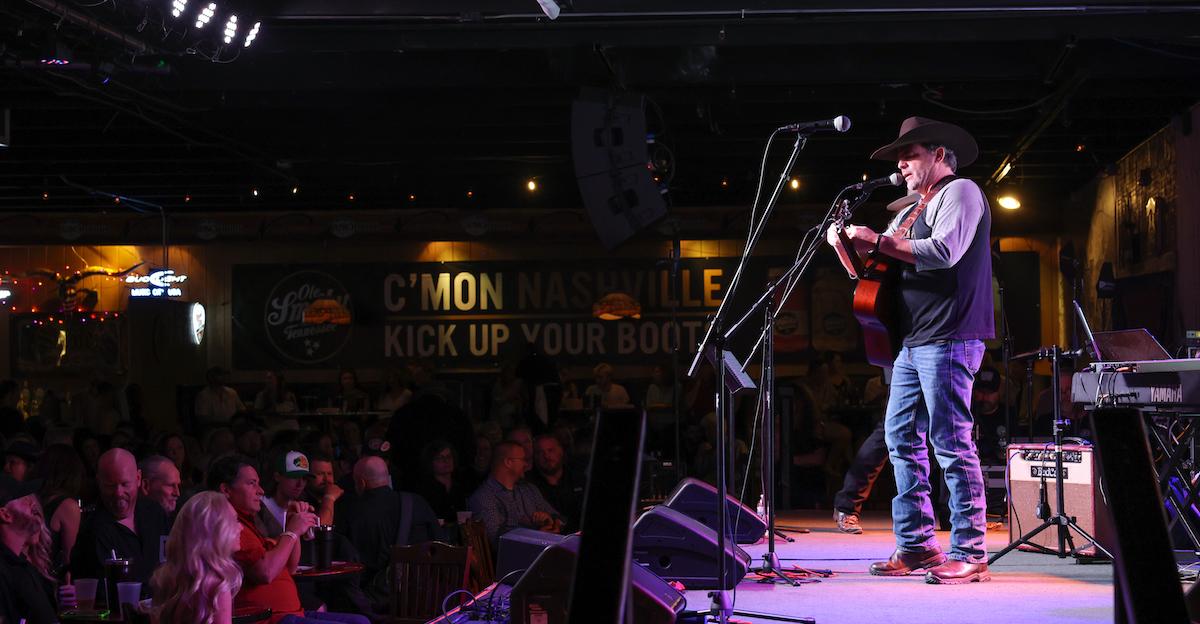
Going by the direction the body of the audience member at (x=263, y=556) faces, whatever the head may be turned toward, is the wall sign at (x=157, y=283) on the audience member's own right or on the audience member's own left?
on the audience member's own left

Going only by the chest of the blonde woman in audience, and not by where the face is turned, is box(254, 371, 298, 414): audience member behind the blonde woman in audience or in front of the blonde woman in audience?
in front

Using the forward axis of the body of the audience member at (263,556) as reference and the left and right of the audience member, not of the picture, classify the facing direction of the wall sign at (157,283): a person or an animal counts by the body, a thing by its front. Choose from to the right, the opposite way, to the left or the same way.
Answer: to the right

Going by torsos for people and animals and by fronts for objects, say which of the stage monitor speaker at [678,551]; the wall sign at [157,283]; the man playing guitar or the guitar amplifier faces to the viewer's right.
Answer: the stage monitor speaker

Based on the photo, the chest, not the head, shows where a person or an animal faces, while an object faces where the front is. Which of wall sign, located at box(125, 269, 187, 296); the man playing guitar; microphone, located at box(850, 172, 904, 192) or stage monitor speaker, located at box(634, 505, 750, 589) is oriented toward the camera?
the wall sign

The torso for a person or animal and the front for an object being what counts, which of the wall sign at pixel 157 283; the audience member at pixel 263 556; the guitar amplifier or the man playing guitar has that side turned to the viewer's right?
the audience member

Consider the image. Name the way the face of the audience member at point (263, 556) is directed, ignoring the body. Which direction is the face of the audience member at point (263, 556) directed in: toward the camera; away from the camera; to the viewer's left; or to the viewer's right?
to the viewer's right

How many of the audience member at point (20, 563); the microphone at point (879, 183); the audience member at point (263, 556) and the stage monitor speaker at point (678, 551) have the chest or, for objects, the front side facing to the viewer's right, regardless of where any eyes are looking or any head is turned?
4

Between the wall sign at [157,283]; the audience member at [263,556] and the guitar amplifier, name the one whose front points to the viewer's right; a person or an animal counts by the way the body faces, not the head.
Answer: the audience member

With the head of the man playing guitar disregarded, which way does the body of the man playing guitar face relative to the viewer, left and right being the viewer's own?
facing to the left of the viewer

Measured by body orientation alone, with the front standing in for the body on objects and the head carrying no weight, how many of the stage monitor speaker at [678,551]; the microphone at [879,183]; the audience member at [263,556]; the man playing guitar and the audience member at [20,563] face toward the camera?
0

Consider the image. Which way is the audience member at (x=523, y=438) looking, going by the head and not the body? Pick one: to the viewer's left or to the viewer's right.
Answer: to the viewer's right

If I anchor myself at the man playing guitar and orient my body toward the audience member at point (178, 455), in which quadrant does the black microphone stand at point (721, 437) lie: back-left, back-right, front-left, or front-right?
front-left

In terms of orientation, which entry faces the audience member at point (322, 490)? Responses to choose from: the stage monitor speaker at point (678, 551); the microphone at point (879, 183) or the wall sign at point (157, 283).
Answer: the wall sign

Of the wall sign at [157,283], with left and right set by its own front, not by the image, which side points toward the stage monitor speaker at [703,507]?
front

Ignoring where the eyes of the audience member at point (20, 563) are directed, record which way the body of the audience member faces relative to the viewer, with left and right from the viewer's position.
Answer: facing to the right of the viewer

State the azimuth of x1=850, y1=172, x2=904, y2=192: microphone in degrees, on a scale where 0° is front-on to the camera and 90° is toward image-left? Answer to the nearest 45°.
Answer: approximately 270°

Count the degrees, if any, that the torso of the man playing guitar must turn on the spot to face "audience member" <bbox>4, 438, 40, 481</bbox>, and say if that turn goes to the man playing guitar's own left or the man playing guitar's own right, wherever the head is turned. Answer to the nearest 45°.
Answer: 0° — they already face them

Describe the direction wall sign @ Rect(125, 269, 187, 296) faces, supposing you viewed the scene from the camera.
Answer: facing the viewer

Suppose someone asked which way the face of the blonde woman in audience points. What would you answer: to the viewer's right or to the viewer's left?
to the viewer's right

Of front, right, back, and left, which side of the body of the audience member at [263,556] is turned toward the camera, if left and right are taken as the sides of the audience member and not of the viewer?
right

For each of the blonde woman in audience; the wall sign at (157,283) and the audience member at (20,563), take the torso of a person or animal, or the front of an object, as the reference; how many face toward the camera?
1
